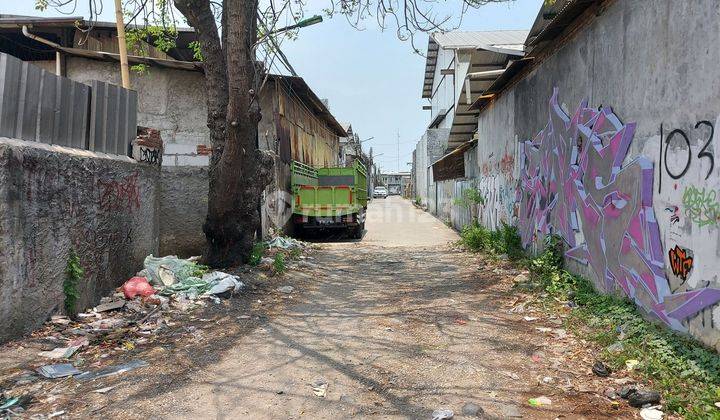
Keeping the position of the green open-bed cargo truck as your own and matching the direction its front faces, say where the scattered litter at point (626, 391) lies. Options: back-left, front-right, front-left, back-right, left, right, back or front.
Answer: back

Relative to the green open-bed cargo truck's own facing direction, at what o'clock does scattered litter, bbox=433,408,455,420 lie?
The scattered litter is roughly at 6 o'clock from the green open-bed cargo truck.

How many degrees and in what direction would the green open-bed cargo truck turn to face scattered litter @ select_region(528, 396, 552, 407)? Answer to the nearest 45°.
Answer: approximately 180°

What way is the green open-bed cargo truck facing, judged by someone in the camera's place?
facing away from the viewer

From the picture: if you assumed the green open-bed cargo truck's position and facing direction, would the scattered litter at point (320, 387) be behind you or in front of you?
behind

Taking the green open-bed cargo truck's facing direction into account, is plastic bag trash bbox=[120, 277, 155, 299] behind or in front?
behind

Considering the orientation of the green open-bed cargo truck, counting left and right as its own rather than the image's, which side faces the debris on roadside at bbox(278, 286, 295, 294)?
back

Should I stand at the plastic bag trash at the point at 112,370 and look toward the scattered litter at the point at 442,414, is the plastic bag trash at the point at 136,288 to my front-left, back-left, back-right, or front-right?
back-left

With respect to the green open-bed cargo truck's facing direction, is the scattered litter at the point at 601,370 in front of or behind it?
behind

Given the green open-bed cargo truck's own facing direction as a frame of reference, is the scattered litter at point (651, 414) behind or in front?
behind

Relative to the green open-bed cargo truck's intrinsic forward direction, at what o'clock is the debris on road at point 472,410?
The debris on road is roughly at 6 o'clock from the green open-bed cargo truck.

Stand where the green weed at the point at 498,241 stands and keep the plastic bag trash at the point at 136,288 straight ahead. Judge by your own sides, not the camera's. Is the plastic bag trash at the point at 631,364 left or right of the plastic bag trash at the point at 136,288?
left

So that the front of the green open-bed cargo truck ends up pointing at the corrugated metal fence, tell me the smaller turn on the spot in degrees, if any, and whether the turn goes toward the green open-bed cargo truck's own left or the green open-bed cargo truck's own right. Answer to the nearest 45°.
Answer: approximately 180°
